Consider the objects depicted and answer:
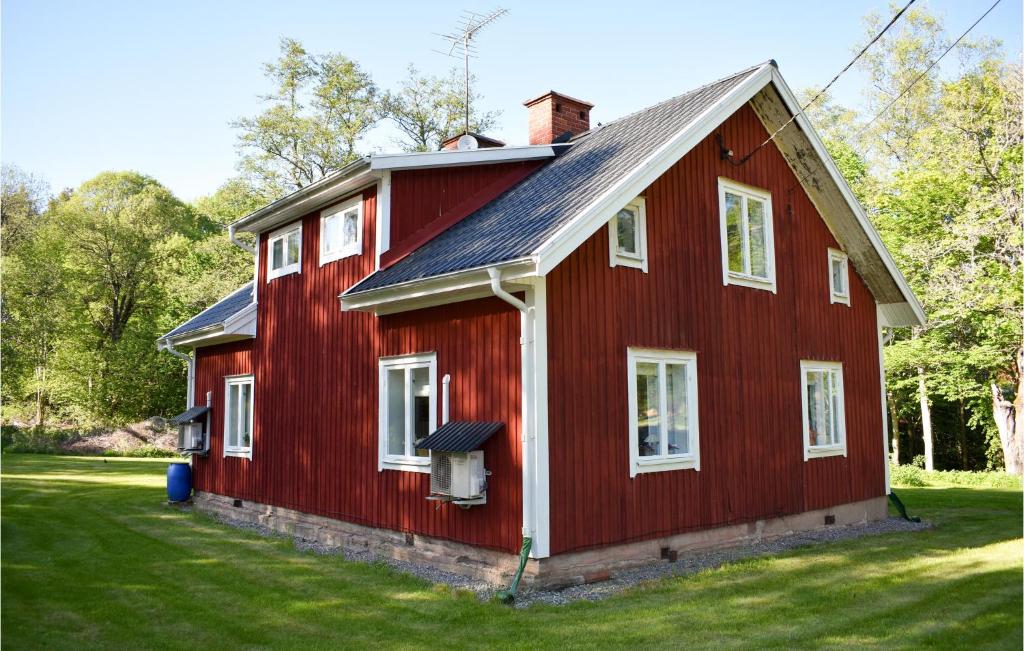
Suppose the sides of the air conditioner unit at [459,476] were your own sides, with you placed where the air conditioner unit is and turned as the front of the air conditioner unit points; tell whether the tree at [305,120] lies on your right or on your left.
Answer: on your right

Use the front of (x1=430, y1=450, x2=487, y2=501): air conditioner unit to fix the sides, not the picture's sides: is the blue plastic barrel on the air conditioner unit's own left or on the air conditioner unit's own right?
on the air conditioner unit's own right

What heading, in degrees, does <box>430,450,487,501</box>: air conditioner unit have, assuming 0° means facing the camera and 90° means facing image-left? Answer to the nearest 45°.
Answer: approximately 45°

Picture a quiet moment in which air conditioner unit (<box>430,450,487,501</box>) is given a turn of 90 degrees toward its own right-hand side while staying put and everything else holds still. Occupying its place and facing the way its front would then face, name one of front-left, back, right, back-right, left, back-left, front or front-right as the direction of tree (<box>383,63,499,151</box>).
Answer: front-right
